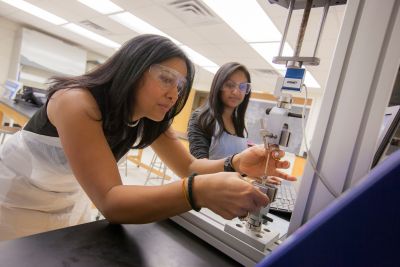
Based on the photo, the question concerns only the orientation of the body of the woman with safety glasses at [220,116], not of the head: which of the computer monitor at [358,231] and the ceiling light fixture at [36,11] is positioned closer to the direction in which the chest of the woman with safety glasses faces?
the computer monitor

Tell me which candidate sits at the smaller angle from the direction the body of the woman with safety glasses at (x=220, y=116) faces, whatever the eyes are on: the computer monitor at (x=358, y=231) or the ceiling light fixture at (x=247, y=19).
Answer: the computer monitor

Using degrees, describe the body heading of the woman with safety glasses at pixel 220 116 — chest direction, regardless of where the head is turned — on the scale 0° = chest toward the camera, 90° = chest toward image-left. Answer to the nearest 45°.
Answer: approximately 315°

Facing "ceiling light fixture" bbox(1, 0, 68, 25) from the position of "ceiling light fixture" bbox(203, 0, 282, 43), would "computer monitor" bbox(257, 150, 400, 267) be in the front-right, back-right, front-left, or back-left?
back-left

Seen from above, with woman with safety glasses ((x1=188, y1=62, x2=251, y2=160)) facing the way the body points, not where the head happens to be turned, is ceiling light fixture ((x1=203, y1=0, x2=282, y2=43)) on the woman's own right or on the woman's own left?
on the woman's own left
